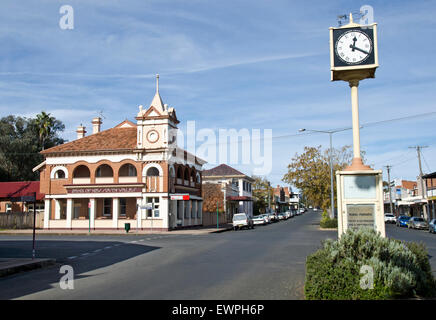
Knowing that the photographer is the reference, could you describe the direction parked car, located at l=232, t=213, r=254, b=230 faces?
facing away from the viewer and to the right of the viewer

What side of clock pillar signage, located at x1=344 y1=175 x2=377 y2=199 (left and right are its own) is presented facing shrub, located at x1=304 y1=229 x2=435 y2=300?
front

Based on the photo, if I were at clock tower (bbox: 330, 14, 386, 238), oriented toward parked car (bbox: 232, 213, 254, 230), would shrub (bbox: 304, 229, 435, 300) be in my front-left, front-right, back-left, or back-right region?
back-left

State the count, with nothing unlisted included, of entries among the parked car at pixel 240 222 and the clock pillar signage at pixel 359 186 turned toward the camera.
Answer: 1

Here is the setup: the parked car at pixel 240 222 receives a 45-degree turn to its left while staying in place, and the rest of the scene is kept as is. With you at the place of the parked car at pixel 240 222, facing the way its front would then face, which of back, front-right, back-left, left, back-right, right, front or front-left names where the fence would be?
left

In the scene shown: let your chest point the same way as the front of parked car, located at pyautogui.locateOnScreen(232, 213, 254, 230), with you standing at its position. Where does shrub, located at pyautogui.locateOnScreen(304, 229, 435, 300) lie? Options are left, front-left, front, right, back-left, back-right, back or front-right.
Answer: back-right

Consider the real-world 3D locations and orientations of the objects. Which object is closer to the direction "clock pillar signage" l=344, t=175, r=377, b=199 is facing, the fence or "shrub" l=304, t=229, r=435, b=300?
the shrub

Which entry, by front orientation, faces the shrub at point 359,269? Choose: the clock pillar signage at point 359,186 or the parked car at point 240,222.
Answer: the clock pillar signage

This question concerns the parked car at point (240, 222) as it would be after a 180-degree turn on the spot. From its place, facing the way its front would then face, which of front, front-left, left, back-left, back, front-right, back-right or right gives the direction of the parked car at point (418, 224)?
back-left
